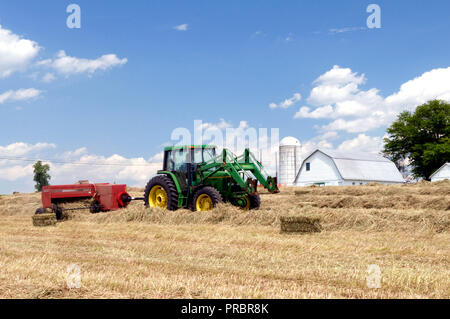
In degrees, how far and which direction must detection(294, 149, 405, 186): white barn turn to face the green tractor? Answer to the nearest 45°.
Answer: approximately 45° to its left

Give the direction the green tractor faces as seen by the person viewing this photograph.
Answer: facing the viewer and to the right of the viewer

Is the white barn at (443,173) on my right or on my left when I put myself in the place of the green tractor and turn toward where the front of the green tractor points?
on my left

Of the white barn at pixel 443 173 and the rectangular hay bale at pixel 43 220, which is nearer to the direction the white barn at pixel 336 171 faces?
the rectangular hay bale

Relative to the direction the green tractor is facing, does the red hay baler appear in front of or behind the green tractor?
behind

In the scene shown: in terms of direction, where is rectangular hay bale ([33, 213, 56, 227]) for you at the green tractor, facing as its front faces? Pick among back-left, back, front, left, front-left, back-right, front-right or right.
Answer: back-right

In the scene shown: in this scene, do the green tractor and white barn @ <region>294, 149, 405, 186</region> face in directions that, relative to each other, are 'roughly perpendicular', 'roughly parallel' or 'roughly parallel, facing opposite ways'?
roughly perpendicular

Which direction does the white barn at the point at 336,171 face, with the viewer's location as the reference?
facing the viewer and to the left of the viewer

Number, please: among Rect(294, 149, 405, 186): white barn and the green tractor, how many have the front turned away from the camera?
0

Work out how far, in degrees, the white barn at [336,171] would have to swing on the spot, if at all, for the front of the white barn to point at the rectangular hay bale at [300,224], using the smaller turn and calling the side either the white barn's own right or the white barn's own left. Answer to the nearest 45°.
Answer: approximately 45° to the white barn's own left
